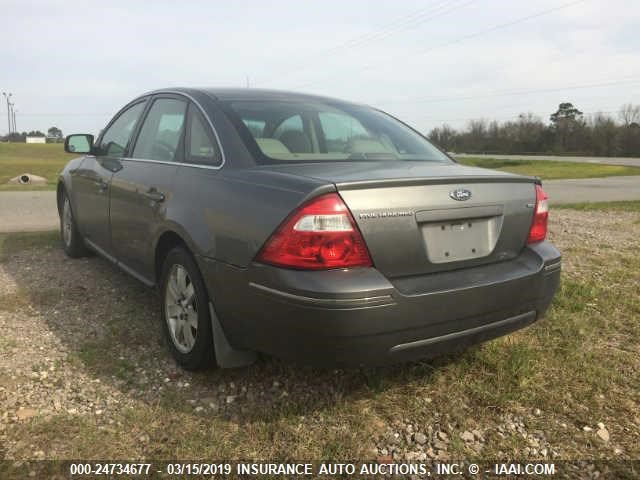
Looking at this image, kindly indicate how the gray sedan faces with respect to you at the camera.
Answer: facing away from the viewer and to the left of the viewer
